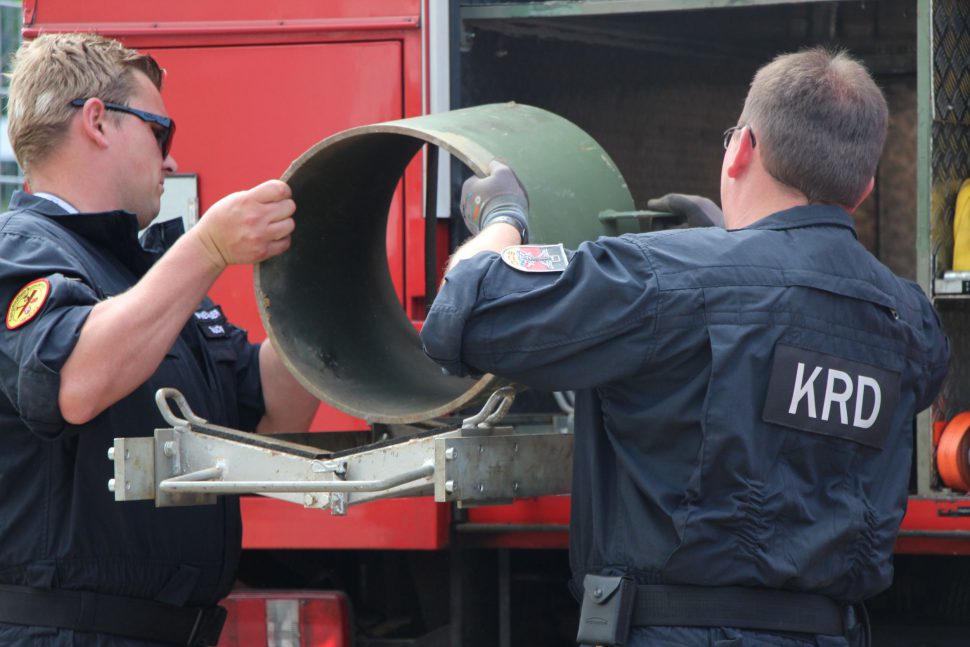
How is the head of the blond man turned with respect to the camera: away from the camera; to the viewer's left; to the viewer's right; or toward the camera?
to the viewer's right

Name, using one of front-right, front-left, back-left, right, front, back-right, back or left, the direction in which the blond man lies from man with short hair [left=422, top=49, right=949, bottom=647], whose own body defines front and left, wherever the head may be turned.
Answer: front-left

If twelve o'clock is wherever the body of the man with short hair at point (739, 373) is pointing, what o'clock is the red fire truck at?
The red fire truck is roughly at 12 o'clock from the man with short hair.

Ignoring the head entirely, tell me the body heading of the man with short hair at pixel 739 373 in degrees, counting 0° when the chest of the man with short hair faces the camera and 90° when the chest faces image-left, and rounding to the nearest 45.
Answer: approximately 135°

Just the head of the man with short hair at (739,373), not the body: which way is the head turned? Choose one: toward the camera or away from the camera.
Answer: away from the camera
